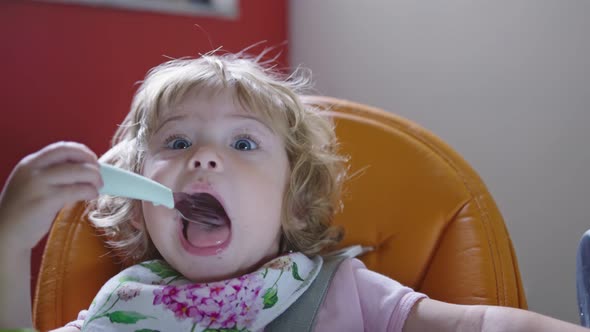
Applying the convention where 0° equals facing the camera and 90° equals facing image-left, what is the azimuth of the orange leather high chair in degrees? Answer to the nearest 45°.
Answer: approximately 0°
